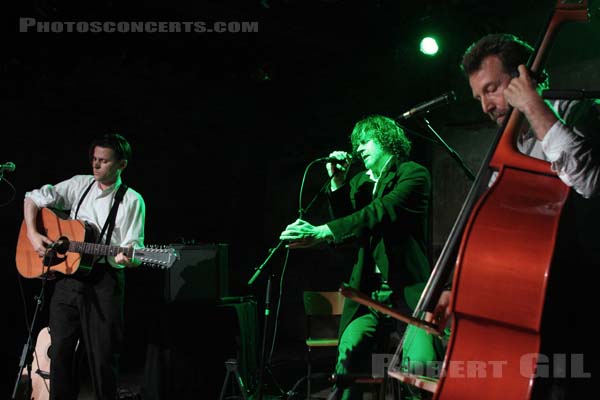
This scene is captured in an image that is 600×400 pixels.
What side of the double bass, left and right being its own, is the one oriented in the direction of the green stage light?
right

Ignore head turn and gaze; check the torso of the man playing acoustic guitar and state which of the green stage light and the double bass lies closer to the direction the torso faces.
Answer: the double bass

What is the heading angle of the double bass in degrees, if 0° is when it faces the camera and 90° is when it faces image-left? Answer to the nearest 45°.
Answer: approximately 90°

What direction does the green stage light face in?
toward the camera

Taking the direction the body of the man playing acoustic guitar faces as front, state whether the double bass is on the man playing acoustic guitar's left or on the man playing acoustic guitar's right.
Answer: on the man playing acoustic guitar's left

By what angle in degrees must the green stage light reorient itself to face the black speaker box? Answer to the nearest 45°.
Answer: approximately 90° to its right

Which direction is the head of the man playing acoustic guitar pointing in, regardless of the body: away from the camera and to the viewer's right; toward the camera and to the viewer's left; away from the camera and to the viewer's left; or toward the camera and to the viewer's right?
toward the camera and to the viewer's left

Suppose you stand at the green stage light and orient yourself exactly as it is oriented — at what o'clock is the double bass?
The double bass is roughly at 12 o'clock from the green stage light.

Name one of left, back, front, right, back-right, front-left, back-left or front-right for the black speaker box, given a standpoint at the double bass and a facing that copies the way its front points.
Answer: front-right

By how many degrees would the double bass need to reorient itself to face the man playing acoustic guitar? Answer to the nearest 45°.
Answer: approximately 45° to its right

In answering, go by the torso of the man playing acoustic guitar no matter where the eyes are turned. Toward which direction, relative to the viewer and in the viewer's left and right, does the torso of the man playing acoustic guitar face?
facing the viewer and to the left of the viewer
